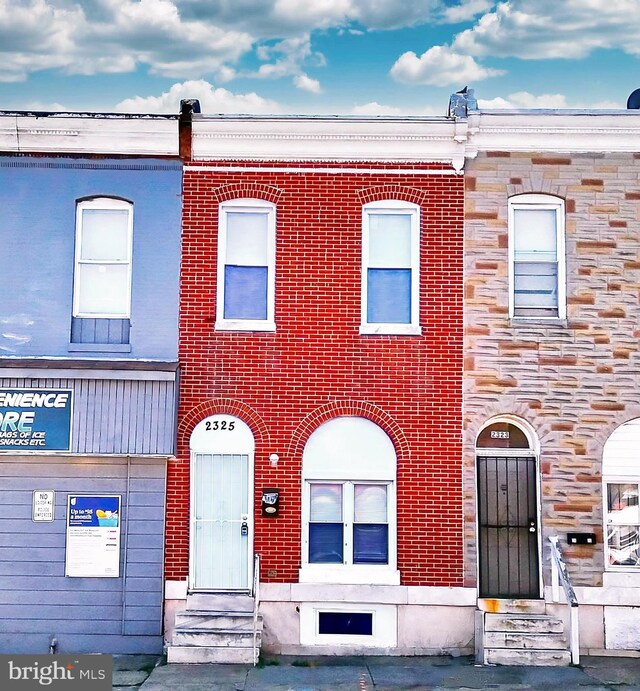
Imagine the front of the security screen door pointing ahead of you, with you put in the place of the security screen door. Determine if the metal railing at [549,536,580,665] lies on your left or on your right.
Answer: on your left

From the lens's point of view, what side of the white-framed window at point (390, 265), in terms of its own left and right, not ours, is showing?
front

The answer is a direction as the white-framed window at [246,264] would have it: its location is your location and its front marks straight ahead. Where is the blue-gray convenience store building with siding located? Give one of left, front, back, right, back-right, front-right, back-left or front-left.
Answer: right

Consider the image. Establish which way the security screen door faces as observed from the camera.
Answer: facing the viewer

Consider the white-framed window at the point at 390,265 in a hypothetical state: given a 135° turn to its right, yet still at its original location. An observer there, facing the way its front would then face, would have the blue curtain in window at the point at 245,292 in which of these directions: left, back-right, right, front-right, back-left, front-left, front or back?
front-left

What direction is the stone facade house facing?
toward the camera

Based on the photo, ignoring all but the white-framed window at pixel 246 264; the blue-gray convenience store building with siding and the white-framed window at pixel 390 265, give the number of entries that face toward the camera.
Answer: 3

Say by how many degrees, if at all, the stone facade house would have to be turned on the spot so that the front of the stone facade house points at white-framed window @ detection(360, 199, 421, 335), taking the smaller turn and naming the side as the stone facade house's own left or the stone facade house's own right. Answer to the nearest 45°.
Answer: approximately 90° to the stone facade house's own right

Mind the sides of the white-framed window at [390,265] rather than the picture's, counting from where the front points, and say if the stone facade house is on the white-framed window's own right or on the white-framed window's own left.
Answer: on the white-framed window's own left

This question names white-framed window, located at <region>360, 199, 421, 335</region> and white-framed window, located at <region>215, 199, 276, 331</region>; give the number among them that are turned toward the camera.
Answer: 2
